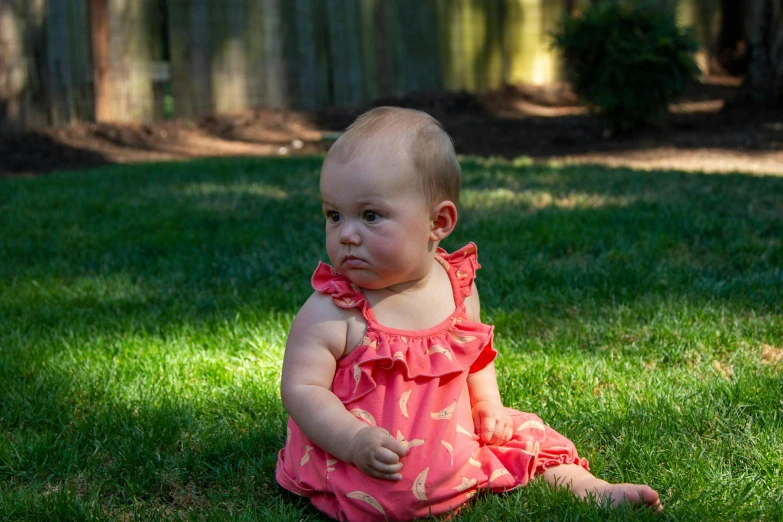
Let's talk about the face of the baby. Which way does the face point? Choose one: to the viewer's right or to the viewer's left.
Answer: to the viewer's left

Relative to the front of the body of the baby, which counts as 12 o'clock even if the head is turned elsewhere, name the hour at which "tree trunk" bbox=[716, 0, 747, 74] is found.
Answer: The tree trunk is roughly at 8 o'clock from the baby.

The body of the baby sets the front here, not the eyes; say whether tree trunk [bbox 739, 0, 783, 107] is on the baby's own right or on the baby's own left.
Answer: on the baby's own left

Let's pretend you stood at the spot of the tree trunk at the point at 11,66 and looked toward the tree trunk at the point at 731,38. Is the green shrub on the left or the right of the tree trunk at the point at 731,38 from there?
right

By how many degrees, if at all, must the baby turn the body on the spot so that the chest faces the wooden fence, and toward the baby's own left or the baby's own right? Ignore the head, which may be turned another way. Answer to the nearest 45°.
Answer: approximately 135° to the baby's own left

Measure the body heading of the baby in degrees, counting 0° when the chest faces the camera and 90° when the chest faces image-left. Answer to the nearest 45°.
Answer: approximately 315°

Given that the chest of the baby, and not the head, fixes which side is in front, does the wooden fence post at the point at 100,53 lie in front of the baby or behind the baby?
behind

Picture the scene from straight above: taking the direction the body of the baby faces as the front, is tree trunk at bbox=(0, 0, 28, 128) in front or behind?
behind
